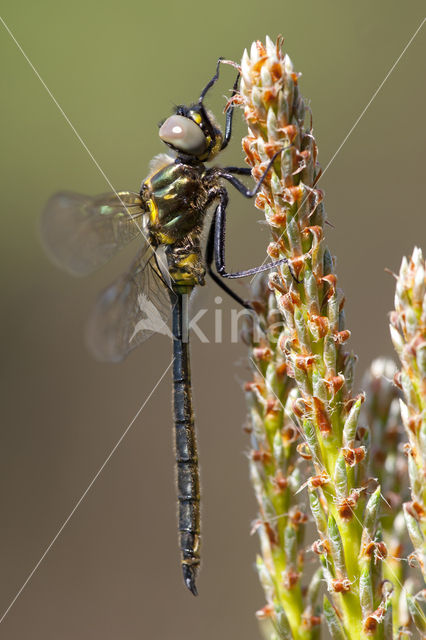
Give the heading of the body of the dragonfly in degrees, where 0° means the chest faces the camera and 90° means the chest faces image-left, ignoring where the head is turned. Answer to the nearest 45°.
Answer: approximately 270°
